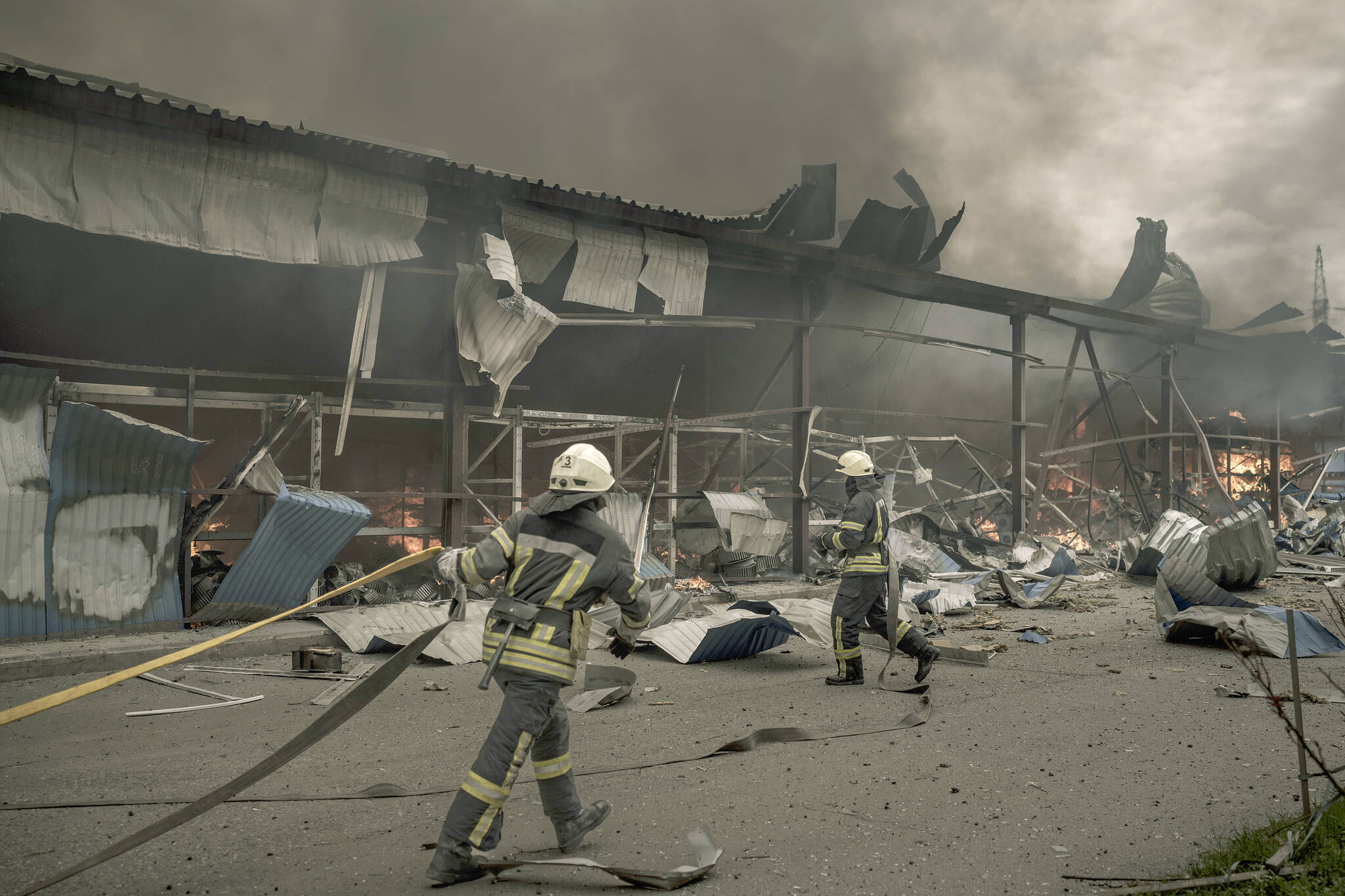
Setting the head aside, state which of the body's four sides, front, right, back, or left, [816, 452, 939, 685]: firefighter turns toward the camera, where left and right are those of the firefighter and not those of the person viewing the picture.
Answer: left

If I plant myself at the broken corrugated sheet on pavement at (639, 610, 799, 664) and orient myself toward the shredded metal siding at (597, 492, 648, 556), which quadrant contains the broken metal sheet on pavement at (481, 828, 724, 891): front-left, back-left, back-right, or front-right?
back-left

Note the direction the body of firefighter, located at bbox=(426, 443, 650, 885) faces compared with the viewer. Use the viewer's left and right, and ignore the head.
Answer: facing away from the viewer and to the right of the viewer

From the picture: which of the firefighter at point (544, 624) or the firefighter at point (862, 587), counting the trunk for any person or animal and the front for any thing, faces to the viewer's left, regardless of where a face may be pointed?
the firefighter at point (862, 587)

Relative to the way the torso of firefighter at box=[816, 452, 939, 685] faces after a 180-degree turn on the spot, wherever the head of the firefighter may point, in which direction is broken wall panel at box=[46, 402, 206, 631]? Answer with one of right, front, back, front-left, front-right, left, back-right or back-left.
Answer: back

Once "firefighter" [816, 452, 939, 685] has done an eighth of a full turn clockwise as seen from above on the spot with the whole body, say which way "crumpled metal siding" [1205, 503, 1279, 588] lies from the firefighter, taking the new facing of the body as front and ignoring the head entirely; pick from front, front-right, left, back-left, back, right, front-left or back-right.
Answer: right

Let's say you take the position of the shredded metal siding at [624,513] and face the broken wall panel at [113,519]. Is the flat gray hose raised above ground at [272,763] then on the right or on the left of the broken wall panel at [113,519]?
left

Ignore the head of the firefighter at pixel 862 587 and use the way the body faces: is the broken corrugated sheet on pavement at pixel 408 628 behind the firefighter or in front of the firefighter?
in front

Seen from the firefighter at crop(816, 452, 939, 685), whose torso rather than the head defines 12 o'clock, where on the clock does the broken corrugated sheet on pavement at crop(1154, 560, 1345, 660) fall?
The broken corrugated sheet on pavement is roughly at 5 o'clock from the firefighter.

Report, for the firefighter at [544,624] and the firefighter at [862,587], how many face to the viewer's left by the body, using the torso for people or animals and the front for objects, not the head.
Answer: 1
